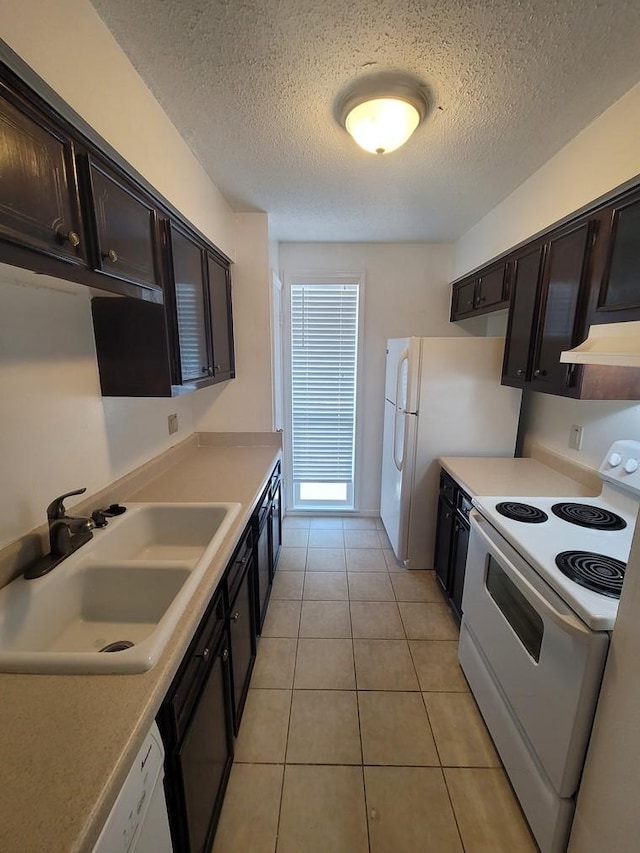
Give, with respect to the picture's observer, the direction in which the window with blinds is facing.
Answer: facing the viewer

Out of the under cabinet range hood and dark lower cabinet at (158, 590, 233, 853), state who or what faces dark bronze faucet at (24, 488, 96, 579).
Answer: the under cabinet range hood

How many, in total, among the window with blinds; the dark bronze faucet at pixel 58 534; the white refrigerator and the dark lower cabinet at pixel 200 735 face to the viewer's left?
1

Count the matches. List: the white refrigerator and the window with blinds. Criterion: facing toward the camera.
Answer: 1

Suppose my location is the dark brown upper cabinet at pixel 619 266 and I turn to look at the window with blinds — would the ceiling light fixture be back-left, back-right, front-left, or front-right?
front-left

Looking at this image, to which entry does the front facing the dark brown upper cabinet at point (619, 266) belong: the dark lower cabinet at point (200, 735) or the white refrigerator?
the dark lower cabinet

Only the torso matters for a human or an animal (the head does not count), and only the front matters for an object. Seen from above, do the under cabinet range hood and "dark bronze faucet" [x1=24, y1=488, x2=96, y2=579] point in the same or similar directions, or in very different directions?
very different directions

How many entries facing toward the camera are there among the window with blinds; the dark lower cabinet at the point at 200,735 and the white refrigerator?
1

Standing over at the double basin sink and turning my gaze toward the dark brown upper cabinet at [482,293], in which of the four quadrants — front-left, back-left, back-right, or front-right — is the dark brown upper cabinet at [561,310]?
front-right

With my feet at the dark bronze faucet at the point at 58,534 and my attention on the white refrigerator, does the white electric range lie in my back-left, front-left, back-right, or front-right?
front-right

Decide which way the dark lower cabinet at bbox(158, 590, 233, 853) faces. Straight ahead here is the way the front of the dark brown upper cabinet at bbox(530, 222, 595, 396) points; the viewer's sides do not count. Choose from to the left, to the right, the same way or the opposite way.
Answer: the opposite way

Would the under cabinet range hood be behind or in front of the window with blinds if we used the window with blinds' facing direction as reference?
in front

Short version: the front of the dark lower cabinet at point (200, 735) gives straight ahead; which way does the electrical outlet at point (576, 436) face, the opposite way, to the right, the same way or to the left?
the opposite way

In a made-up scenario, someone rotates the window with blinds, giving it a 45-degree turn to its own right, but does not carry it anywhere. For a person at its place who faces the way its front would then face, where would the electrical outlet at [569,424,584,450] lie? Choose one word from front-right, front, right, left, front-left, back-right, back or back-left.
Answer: left

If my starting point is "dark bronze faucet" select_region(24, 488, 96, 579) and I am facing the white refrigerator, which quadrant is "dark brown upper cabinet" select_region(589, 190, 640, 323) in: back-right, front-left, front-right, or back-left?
front-right

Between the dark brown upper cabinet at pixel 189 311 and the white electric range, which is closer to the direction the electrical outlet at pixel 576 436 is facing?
the dark brown upper cabinet

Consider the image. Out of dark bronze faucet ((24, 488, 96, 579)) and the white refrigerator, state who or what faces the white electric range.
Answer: the dark bronze faucet

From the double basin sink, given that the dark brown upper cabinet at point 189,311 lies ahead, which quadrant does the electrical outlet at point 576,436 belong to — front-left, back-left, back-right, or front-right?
front-right

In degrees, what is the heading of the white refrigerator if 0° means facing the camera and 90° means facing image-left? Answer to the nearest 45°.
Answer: approximately 90°

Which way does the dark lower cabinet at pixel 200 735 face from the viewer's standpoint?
to the viewer's right

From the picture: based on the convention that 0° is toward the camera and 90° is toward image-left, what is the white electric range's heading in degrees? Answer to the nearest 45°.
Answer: approximately 45°

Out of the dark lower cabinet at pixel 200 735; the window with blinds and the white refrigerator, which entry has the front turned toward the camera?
the window with blinds
